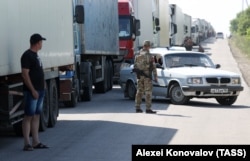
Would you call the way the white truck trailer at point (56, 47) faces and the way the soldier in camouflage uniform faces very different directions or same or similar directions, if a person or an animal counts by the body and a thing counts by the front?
very different directions

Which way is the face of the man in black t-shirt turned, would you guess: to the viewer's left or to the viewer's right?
to the viewer's right

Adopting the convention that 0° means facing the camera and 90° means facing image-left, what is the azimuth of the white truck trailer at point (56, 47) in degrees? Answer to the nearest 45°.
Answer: approximately 45°
